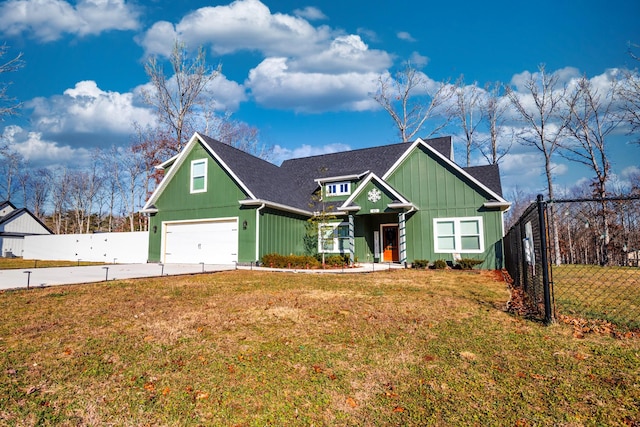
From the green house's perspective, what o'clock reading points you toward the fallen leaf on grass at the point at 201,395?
The fallen leaf on grass is roughly at 12 o'clock from the green house.

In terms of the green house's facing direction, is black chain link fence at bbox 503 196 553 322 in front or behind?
in front

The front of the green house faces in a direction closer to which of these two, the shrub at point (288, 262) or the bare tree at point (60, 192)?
the shrub

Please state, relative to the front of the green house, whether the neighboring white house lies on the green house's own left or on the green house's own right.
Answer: on the green house's own right

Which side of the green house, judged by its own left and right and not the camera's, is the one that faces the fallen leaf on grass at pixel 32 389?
front

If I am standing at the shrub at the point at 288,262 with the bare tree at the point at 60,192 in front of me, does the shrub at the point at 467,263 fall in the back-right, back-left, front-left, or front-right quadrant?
back-right

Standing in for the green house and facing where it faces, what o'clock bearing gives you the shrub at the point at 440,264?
The shrub is roughly at 10 o'clock from the green house.

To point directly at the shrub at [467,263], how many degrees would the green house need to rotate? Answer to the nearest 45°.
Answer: approximately 90° to its left

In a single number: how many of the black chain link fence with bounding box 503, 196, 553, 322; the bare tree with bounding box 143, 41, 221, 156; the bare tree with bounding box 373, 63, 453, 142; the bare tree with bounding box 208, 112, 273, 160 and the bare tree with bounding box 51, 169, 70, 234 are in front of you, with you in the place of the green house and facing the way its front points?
1

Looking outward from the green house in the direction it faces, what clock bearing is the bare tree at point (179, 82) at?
The bare tree is roughly at 4 o'clock from the green house.

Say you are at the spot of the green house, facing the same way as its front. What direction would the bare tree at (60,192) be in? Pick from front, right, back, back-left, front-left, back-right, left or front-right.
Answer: back-right

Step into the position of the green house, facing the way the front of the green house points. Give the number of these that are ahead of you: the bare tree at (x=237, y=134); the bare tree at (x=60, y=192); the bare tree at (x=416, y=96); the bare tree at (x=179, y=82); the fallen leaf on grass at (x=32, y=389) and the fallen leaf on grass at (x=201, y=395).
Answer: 2

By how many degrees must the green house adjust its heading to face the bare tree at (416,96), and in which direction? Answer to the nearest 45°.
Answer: approximately 135° to its left

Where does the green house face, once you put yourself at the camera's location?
facing the viewer

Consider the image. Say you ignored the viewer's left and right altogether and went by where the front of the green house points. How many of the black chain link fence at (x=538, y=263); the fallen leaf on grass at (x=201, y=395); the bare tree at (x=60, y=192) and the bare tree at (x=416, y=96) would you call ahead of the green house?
2
